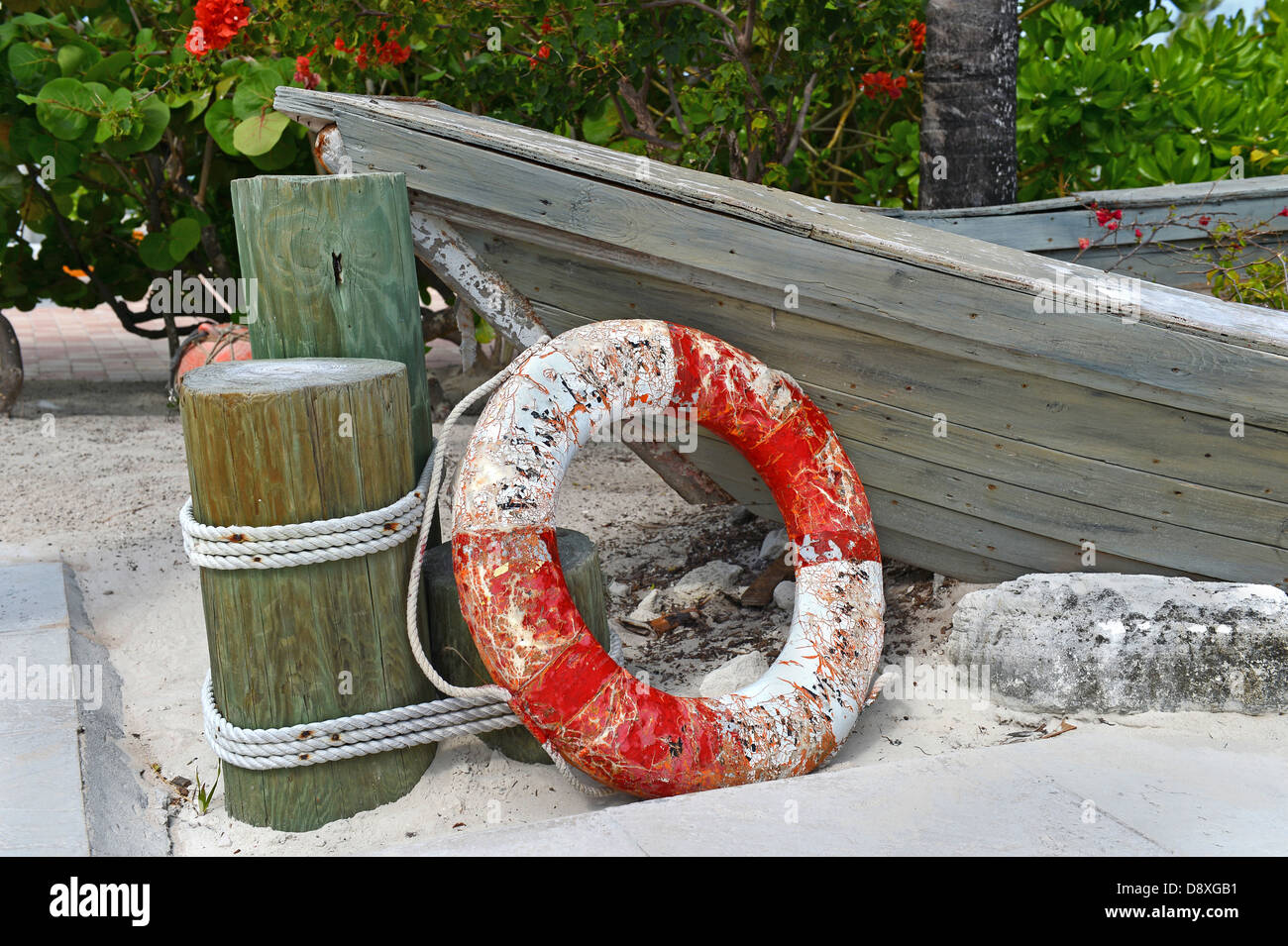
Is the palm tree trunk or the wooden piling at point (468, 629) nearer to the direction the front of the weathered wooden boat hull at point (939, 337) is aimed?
the wooden piling

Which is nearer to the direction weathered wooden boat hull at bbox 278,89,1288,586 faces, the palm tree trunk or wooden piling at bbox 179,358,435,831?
the wooden piling

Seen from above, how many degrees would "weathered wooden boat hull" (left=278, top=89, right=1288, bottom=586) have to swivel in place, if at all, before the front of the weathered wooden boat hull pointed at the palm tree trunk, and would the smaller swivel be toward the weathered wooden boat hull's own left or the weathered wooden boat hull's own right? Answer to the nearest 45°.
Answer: approximately 90° to the weathered wooden boat hull's own right

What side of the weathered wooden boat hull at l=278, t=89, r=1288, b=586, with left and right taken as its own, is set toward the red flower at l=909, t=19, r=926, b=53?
right

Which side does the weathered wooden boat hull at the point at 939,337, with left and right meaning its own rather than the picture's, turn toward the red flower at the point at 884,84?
right

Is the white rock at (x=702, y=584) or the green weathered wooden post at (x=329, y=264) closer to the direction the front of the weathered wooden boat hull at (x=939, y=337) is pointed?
the green weathered wooden post

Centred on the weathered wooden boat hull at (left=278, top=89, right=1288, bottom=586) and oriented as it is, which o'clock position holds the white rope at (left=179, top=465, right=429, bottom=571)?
The white rope is roughly at 11 o'clock from the weathered wooden boat hull.

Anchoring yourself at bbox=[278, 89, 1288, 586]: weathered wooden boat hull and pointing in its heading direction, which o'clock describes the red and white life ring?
The red and white life ring is roughly at 11 o'clock from the weathered wooden boat hull.

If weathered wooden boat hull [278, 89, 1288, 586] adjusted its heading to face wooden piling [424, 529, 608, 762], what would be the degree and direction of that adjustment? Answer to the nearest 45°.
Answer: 0° — it already faces it

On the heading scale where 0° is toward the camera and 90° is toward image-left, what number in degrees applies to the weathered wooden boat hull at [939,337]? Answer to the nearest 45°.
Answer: approximately 90°
